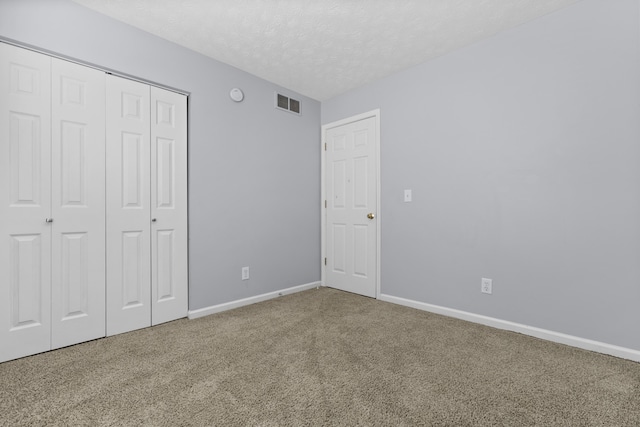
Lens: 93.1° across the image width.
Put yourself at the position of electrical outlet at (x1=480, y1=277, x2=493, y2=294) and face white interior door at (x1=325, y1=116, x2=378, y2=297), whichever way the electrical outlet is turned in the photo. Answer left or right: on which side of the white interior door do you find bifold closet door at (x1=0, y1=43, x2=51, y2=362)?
left

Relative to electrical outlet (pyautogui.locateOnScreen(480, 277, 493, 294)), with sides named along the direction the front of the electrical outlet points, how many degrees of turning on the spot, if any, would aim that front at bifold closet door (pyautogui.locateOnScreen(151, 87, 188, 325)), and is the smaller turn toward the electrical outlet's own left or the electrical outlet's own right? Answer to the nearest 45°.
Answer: approximately 45° to the electrical outlet's own right

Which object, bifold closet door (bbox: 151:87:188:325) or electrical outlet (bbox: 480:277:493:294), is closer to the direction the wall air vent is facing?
the electrical outlet

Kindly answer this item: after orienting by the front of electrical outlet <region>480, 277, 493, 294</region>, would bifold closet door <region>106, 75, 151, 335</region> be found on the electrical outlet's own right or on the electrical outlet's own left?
on the electrical outlet's own right

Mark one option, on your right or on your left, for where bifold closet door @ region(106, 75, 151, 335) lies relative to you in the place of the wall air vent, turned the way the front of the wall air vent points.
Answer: on your right

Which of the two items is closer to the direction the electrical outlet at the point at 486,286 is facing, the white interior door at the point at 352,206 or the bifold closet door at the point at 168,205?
the bifold closet door

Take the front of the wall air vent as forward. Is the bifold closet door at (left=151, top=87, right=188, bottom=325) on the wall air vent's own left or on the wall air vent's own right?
on the wall air vent's own right

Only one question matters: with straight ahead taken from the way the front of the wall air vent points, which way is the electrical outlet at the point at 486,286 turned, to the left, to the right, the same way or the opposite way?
to the right

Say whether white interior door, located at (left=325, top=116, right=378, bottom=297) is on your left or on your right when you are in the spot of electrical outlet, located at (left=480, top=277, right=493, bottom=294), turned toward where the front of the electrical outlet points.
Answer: on your right

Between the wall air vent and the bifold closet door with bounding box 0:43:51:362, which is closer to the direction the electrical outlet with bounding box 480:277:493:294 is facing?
the bifold closet door
